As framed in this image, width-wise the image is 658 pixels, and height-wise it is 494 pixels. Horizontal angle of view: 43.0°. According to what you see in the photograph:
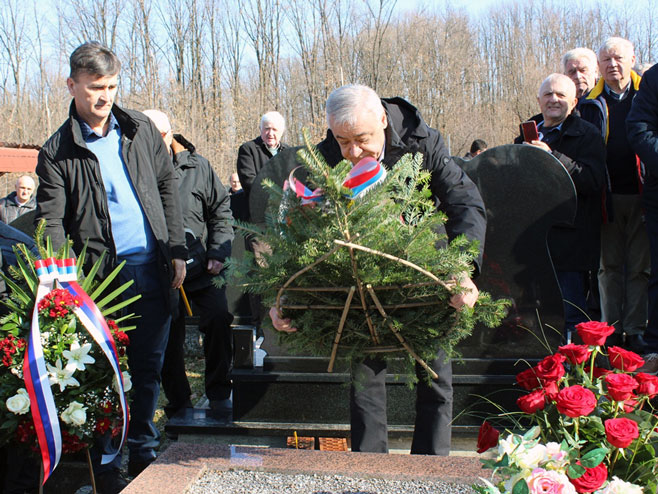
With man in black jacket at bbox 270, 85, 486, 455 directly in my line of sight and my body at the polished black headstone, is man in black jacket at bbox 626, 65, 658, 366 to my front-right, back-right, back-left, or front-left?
back-left

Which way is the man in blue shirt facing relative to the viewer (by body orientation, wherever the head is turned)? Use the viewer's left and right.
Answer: facing the viewer and to the right of the viewer

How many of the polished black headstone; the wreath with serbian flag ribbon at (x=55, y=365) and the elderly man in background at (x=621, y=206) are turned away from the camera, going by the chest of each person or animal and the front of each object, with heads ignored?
0

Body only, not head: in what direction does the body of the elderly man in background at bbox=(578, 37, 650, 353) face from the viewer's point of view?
toward the camera

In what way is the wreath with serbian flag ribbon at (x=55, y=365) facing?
toward the camera

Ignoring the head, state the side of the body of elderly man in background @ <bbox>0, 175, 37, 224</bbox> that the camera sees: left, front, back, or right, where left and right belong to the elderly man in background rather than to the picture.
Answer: front

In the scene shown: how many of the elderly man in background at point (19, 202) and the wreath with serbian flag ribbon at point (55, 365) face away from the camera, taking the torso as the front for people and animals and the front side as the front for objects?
0

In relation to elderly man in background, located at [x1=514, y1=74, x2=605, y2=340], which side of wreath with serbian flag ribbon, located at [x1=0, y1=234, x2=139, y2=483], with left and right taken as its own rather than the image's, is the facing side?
left

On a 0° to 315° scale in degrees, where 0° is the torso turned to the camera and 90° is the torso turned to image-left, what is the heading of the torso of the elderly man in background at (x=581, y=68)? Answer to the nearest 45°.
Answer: approximately 45°
